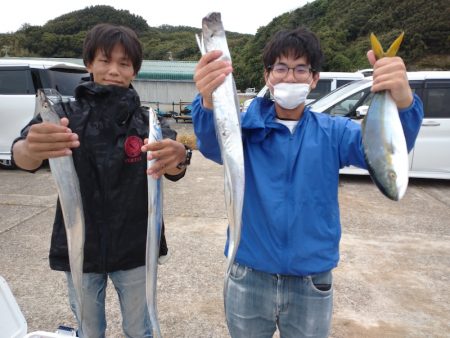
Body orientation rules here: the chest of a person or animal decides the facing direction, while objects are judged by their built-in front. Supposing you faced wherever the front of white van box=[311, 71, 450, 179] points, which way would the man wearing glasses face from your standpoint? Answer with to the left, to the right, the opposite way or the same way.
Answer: to the left

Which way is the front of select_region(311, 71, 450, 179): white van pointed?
to the viewer's left

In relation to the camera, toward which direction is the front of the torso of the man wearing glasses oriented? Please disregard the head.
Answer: toward the camera

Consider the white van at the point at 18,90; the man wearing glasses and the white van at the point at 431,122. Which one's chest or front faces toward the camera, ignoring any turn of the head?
the man wearing glasses

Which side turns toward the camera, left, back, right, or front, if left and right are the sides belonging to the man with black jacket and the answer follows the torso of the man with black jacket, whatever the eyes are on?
front

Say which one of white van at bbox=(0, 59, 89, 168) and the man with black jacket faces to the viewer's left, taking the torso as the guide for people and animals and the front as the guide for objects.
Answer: the white van

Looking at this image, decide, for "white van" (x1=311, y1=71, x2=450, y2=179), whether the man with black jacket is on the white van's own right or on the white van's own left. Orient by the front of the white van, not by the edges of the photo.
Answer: on the white van's own left

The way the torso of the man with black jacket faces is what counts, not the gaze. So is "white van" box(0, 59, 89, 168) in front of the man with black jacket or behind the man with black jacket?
behind

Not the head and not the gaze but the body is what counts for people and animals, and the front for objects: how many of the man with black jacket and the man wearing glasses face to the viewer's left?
0

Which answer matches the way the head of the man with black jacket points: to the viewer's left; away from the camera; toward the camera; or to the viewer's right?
toward the camera

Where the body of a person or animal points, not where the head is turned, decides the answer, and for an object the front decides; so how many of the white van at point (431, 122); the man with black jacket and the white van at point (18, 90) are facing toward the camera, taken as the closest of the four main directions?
1

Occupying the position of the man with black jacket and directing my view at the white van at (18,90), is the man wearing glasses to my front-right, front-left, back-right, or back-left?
back-right

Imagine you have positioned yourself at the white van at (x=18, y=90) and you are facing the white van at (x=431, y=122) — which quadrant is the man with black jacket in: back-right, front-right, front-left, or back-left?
front-right

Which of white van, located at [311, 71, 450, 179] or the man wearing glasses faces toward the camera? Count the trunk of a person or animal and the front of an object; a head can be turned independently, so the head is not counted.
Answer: the man wearing glasses

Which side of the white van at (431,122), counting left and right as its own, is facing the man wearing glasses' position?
left

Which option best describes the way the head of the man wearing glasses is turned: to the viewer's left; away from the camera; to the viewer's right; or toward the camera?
toward the camera

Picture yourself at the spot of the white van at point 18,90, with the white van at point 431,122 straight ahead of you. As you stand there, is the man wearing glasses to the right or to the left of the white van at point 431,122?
right

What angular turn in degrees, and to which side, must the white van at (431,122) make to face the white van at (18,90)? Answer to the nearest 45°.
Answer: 0° — it already faces it
